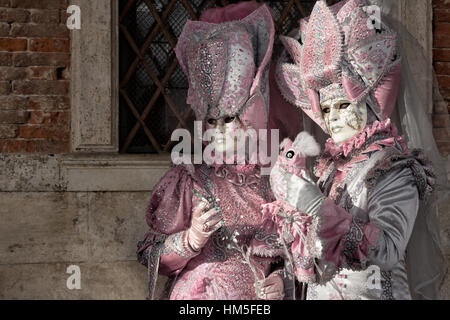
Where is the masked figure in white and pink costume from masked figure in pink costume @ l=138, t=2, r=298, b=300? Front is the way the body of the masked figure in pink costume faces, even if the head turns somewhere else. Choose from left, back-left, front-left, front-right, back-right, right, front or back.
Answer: front-left

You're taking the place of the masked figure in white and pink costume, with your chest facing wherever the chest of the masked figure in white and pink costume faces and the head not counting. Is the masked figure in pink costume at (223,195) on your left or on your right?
on your right

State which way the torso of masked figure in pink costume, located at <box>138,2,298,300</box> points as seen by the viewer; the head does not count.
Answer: toward the camera

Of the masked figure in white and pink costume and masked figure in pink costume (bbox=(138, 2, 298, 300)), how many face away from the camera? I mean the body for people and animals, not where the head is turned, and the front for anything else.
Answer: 0

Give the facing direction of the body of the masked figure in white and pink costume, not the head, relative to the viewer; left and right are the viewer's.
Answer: facing the viewer and to the left of the viewer
